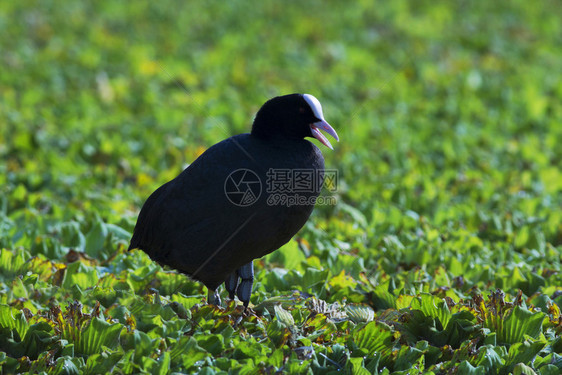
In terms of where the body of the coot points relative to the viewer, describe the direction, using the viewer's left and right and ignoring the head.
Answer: facing to the right of the viewer

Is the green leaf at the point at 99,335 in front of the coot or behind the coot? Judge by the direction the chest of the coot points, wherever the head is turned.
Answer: behind
